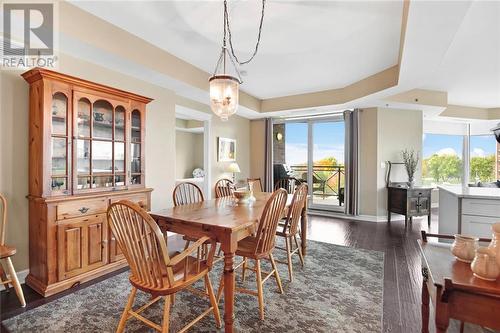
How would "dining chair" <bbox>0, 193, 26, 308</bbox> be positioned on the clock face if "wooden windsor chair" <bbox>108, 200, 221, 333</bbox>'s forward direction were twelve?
The dining chair is roughly at 9 o'clock from the wooden windsor chair.

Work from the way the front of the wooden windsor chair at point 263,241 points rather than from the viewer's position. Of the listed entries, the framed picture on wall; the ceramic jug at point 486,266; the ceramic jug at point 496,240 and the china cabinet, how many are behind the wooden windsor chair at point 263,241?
2

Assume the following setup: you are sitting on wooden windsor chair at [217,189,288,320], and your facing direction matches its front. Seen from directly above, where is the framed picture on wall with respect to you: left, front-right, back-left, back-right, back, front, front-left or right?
front-right

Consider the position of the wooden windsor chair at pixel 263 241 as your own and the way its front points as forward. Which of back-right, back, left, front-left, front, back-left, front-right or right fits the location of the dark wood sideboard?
right

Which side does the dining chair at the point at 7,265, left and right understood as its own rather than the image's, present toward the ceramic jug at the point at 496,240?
front

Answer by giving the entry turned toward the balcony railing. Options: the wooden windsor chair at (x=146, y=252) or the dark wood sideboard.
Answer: the wooden windsor chair

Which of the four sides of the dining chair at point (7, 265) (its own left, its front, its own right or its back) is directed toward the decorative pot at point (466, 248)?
front

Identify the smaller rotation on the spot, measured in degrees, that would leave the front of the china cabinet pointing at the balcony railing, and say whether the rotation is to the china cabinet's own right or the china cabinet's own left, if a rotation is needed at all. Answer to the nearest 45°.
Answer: approximately 45° to the china cabinet's own left

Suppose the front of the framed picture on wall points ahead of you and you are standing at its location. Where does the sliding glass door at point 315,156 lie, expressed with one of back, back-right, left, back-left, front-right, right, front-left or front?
front-left

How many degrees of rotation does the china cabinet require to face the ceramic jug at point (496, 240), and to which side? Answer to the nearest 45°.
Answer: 0° — it already faces it

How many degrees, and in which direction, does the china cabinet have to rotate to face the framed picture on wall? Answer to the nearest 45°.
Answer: approximately 90° to its left

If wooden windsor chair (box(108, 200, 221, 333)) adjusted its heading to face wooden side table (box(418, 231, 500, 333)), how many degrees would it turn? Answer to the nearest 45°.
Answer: approximately 90° to its right

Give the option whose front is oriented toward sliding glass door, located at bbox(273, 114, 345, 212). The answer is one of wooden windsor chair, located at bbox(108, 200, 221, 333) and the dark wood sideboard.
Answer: the wooden windsor chair

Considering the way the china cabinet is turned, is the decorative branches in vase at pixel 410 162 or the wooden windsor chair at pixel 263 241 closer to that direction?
the wooden windsor chair

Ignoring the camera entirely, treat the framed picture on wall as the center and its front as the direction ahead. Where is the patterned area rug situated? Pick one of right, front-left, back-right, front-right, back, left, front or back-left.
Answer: front-right

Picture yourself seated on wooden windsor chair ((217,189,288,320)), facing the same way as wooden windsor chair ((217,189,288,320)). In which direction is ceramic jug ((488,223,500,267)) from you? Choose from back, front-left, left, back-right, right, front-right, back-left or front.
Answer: back

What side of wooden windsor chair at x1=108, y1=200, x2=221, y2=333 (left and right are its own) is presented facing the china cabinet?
left
